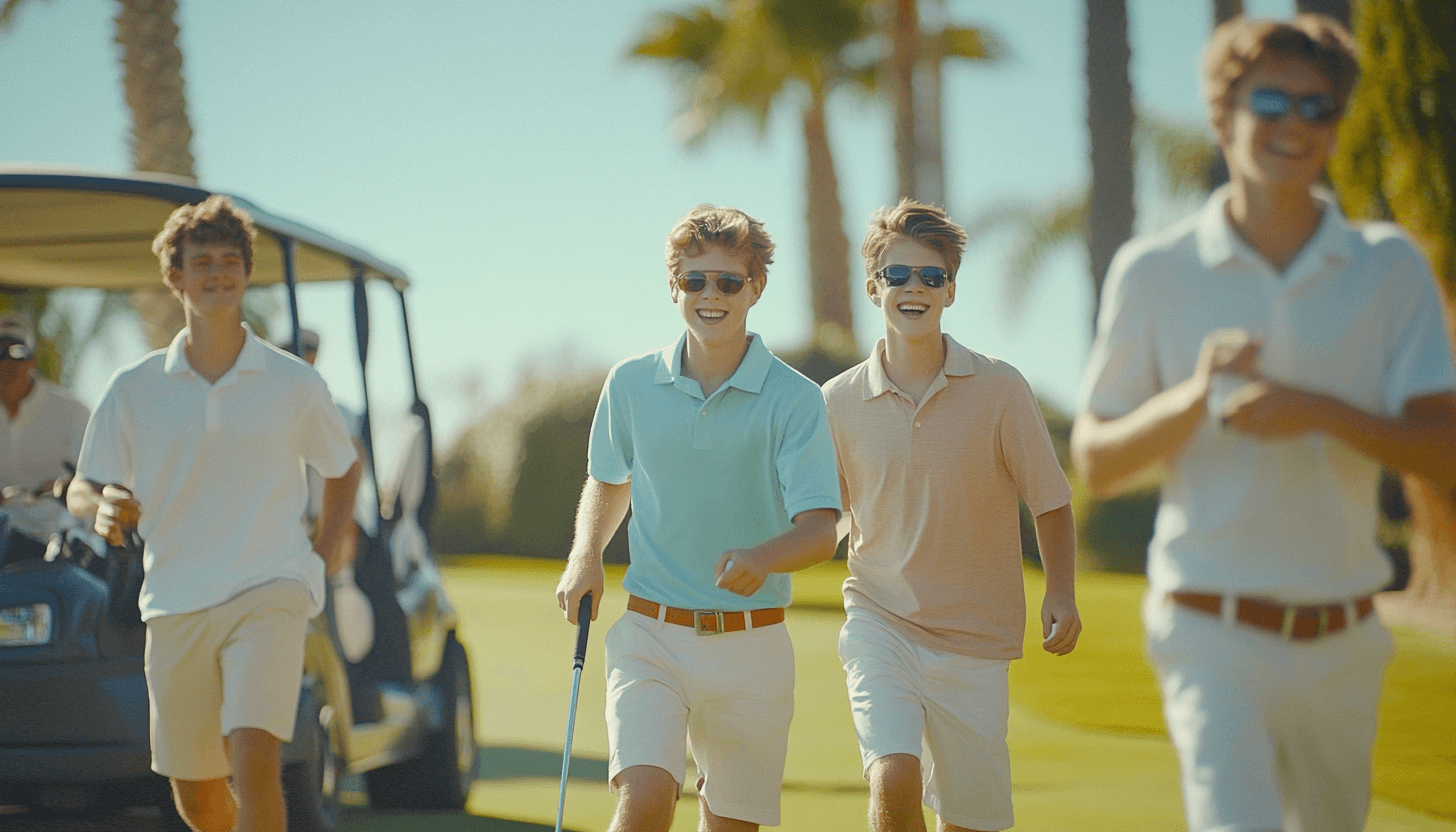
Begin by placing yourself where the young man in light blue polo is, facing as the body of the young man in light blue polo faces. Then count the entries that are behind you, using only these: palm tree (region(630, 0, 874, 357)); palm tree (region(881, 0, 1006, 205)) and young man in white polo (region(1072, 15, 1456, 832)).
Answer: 2

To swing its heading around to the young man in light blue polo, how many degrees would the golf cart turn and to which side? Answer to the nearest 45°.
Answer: approximately 90° to its left

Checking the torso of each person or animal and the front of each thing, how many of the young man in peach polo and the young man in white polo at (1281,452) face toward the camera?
2

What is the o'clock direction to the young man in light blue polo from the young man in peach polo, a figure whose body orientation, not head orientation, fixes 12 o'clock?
The young man in light blue polo is roughly at 2 o'clock from the young man in peach polo.

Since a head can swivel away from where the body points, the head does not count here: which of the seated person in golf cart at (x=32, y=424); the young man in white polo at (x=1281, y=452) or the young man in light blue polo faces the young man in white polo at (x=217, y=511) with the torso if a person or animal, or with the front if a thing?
the seated person in golf cart

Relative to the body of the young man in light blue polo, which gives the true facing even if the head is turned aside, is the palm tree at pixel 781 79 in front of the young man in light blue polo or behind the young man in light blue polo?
behind

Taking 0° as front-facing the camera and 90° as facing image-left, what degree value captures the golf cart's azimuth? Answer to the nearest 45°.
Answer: approximately 45°

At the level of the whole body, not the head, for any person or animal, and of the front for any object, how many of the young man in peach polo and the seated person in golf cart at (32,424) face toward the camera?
2

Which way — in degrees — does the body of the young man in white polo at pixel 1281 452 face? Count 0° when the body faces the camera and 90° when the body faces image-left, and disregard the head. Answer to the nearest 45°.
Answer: approximately 0°

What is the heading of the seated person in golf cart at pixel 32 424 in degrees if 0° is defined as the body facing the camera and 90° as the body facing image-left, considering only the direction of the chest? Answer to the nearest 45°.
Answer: approximately 0°
